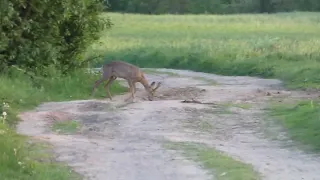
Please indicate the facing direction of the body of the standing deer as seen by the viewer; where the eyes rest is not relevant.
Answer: to the viewer's right
